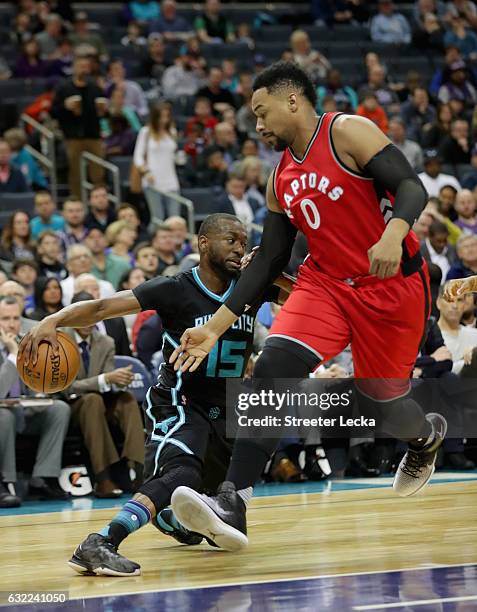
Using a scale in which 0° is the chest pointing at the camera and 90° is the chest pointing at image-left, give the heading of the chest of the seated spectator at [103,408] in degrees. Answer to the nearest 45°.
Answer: approximately 0°

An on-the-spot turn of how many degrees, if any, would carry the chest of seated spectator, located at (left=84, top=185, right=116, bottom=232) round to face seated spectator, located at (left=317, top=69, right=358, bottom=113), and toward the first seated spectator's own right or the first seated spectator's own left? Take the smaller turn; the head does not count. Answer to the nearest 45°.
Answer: approximately 135° to the first seated spectator's own left

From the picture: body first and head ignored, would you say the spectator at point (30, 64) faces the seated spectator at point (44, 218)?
yes

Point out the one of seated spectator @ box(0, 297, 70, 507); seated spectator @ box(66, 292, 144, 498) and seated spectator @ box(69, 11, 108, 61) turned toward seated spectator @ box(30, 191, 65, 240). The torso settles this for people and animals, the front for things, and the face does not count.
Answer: seated spectator @ box(69, 11, 108, 61)

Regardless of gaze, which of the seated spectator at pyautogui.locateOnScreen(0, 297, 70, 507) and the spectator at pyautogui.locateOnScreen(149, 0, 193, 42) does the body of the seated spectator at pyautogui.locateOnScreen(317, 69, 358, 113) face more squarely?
the seated spectator

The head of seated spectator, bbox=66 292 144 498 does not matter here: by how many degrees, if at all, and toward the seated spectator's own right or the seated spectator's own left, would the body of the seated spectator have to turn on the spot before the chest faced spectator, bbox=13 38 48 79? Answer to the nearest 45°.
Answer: approximately 180°

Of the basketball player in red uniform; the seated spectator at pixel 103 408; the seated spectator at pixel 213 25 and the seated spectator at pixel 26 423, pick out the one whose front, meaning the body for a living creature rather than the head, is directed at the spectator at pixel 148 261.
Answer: the seated spectator at pixel 213 25
